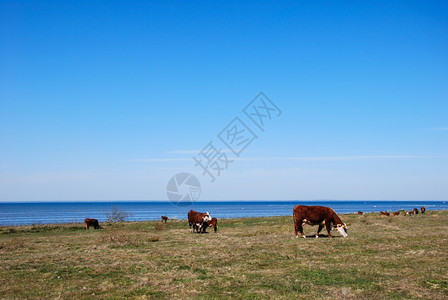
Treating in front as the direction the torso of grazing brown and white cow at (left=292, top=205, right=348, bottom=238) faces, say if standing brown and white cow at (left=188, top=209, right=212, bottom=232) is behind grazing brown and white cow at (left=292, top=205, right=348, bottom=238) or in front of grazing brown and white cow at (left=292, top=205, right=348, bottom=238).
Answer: behind

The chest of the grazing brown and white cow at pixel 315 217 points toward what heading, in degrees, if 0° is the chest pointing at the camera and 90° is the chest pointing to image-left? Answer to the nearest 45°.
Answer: approximately 270°
